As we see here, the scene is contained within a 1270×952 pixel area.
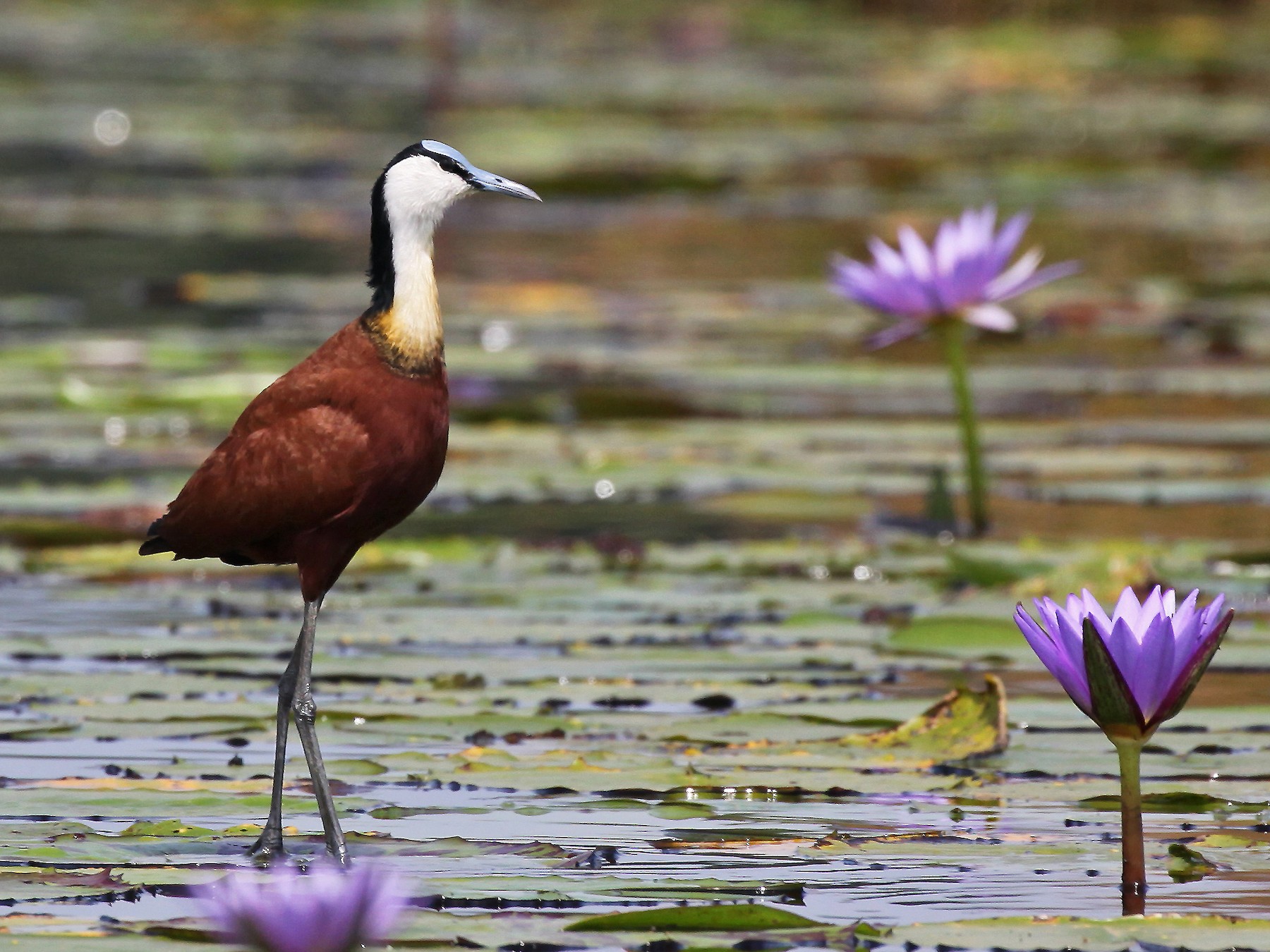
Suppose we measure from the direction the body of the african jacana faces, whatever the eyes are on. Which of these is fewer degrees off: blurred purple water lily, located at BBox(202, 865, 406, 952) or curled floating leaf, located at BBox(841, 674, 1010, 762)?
the curled floating leaf

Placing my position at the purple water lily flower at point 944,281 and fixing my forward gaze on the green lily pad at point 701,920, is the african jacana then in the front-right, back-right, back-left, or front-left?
front-right

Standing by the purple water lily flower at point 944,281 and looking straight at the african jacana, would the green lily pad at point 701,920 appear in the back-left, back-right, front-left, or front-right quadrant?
front-left

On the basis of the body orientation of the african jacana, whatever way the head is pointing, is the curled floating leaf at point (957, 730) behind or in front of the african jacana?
in front

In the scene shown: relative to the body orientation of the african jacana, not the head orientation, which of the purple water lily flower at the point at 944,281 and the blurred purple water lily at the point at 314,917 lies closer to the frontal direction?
the purple water lily flower

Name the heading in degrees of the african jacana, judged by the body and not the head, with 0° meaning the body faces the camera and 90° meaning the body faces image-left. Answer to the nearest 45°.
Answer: approximately 270°

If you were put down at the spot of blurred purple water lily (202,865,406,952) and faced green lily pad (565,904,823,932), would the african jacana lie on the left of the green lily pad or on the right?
left

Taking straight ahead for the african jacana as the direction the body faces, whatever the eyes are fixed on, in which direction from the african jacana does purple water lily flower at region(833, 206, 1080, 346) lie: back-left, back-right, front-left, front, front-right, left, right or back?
front-left

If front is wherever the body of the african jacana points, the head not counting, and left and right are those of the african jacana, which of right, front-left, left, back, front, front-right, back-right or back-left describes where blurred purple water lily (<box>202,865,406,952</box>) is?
right
